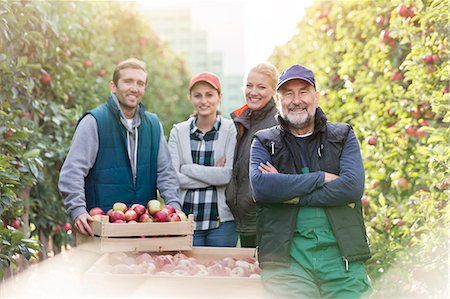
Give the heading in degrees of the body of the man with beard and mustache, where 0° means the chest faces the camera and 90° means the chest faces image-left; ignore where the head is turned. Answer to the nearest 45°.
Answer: approximately 0°

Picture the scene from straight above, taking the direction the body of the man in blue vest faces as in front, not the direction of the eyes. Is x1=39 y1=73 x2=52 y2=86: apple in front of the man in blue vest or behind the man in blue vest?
behind

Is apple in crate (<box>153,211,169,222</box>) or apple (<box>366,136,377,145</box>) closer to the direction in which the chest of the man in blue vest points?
the apple in crate

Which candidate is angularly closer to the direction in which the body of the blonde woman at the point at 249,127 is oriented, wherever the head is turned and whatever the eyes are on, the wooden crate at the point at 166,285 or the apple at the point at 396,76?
the wooden crate

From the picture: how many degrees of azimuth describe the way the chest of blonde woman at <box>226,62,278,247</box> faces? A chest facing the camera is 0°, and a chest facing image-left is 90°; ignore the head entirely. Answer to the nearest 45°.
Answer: approximately 45°

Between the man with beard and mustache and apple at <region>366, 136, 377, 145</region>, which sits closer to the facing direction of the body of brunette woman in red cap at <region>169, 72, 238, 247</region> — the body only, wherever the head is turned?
the man with beard and mustache

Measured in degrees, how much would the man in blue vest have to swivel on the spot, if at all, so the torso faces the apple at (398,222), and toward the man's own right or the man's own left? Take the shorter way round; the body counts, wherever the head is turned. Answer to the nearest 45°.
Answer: approximately 45° to the man's own left

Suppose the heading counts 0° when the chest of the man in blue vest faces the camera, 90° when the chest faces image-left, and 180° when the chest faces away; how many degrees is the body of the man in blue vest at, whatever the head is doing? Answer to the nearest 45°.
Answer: approximately 315°

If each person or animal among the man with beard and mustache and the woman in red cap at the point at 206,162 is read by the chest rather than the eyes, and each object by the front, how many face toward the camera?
2
